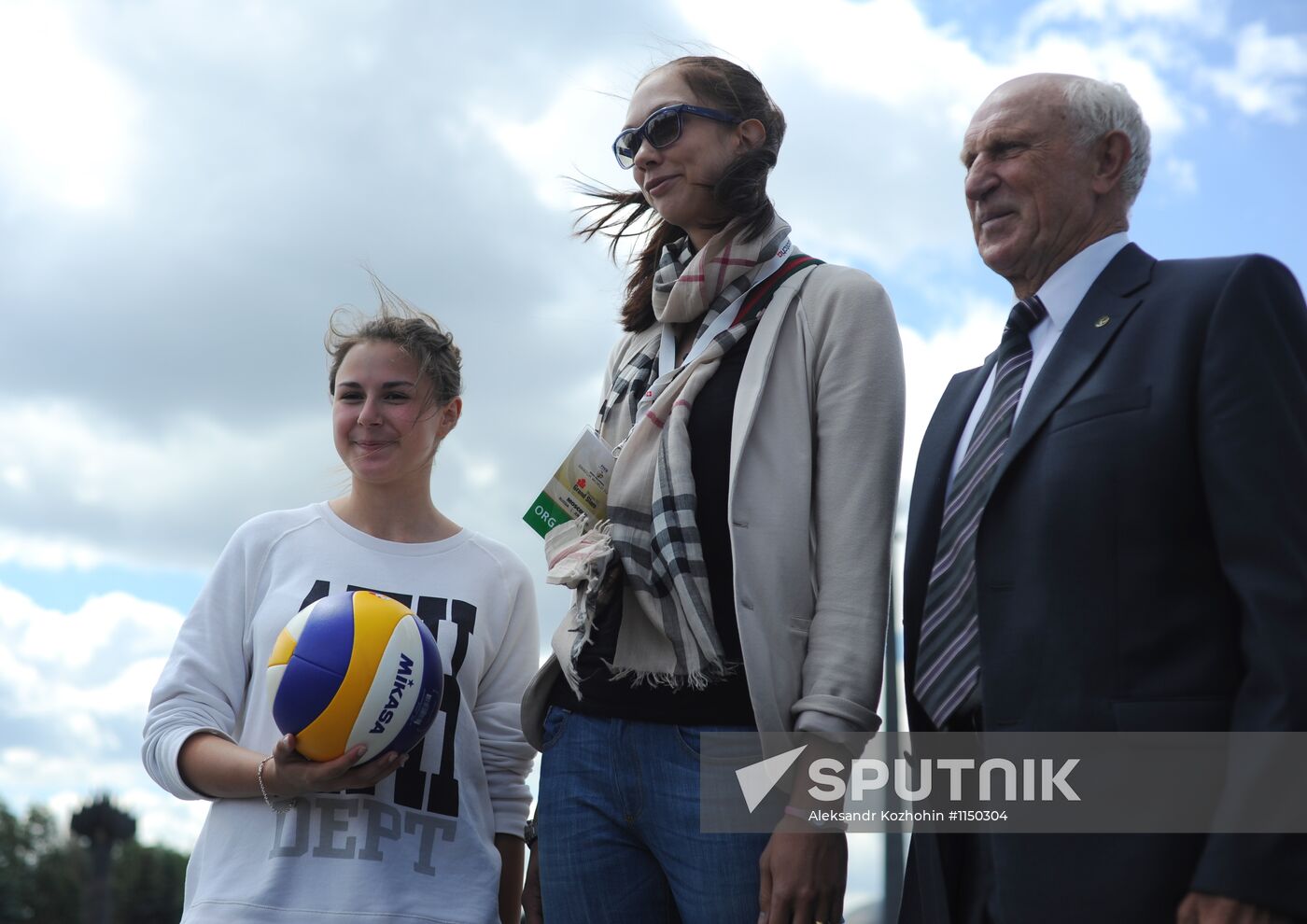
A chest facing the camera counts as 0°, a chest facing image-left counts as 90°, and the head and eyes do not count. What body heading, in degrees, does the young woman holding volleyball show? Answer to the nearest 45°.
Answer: approximately 0°

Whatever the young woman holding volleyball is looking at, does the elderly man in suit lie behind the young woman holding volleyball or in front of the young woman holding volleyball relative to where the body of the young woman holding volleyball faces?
in front

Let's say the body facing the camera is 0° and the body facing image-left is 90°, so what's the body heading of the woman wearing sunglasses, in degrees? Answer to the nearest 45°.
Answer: approximately 45°

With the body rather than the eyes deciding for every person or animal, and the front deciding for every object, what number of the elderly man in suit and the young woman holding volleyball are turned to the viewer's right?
0

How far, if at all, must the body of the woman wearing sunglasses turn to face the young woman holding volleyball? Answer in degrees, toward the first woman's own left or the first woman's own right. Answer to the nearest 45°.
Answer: approximately 90° to the first woman's own right

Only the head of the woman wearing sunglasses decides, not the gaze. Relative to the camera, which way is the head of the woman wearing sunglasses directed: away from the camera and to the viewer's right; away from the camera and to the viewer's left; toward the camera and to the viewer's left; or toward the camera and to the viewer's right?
toward the camera and to the viewer's left

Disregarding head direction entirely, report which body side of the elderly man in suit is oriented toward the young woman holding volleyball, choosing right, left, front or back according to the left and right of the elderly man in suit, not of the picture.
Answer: right

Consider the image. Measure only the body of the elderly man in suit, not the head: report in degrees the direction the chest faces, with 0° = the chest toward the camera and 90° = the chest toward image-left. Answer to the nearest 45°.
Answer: approximately 45°

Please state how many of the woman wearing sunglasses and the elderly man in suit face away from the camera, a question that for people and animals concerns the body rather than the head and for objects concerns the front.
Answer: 0
